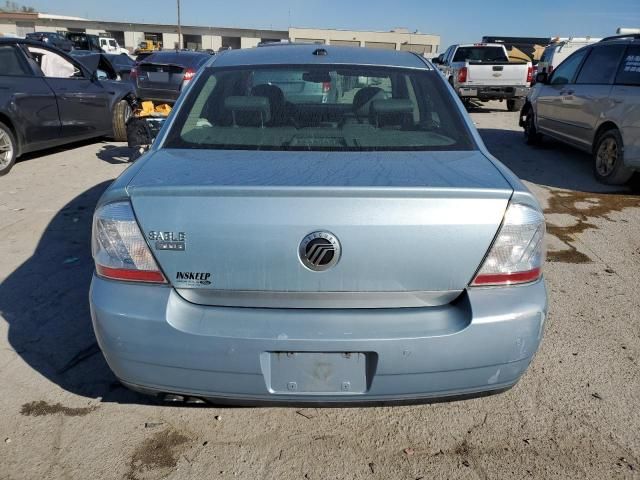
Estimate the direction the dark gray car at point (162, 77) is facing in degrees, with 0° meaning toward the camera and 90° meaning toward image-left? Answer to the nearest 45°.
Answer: approximately 225°

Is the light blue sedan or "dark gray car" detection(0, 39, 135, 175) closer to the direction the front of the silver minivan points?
the dark gray car

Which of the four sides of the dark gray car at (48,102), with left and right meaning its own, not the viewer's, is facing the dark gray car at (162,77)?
front

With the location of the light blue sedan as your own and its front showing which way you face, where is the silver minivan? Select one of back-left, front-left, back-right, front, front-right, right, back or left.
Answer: front-right

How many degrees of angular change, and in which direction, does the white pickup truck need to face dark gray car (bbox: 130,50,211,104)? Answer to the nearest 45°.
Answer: approximately 90° to its left

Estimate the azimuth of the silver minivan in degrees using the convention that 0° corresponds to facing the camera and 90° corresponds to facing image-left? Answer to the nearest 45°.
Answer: approximately 135°

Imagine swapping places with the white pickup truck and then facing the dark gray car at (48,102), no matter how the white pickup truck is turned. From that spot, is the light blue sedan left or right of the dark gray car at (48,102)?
left

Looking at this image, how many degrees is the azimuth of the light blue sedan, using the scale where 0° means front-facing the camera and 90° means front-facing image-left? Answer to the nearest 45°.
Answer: approximately 180°

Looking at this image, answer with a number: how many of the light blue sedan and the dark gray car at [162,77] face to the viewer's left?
0

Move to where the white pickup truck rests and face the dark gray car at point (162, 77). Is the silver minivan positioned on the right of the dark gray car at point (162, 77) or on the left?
left

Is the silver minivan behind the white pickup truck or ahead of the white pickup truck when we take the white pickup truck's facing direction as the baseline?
behind

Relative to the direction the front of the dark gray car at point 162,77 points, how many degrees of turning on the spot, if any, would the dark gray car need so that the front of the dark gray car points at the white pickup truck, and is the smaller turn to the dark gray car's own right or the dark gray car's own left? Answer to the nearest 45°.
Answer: approximately 45° to the dark gray car's own right

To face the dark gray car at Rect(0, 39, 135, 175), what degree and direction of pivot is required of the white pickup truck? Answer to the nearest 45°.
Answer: approximately 90° to its left

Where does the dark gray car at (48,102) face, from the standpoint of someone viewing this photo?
facing away from the viewer and to the right of the viewer

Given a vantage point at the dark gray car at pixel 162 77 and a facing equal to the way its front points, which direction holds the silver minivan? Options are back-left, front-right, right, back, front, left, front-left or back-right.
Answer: right
